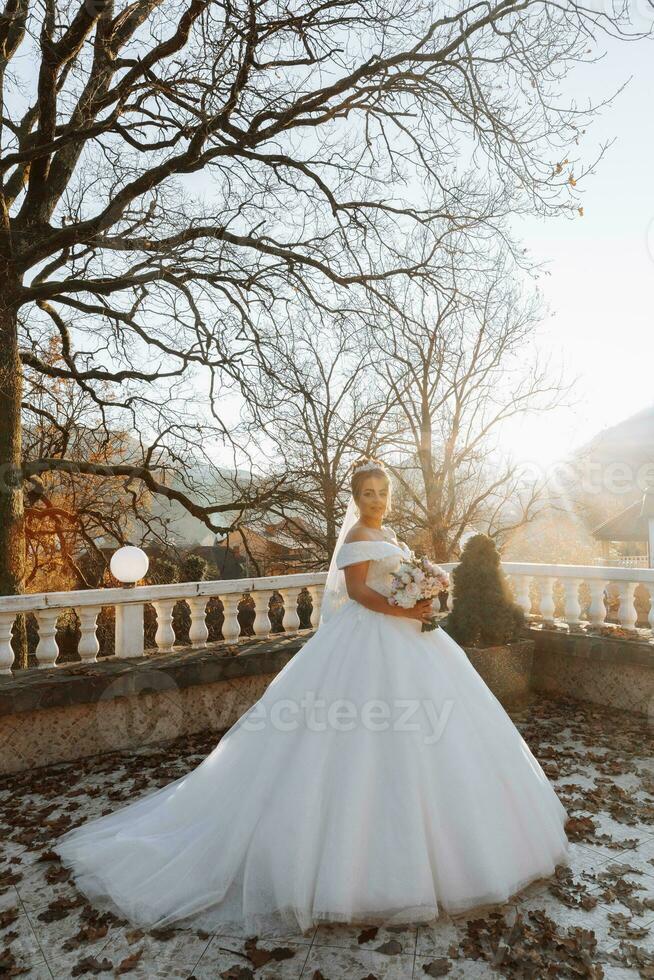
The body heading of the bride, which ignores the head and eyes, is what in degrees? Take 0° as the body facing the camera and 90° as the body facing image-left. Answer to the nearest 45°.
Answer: approximately 270°

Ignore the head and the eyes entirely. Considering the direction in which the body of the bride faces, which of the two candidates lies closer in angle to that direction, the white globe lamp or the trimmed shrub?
the trimmed shrub

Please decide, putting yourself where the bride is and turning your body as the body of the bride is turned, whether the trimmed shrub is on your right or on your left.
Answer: on your left

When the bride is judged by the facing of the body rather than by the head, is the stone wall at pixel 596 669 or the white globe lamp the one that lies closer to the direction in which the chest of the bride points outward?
the stone wall

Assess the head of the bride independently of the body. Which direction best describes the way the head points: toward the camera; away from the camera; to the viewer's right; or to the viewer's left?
toward the camera
